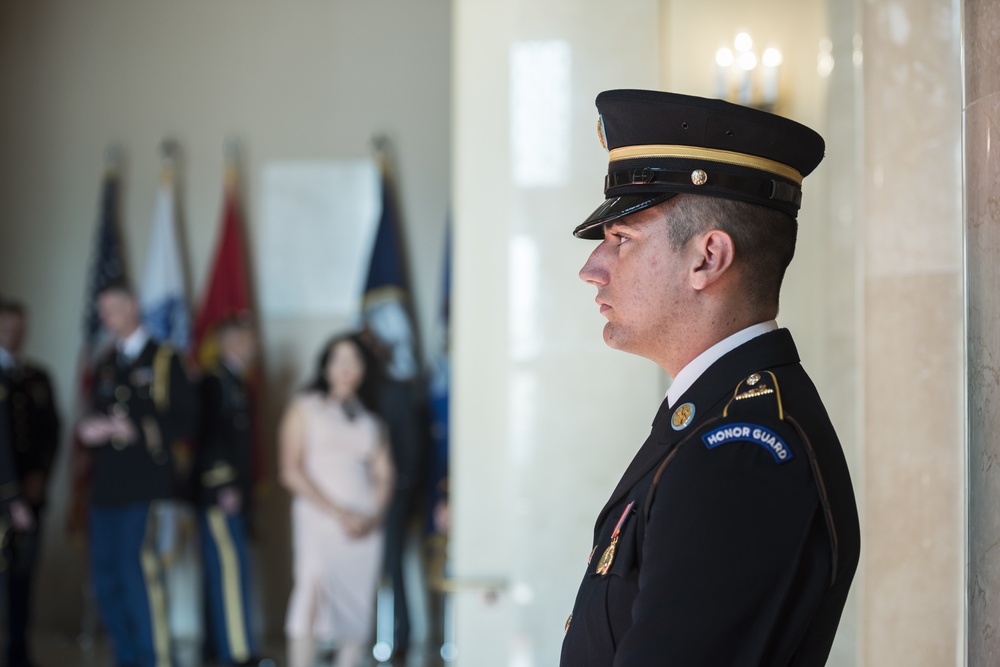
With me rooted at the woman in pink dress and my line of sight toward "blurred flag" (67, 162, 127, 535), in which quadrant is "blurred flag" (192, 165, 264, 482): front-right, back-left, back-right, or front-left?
front-right

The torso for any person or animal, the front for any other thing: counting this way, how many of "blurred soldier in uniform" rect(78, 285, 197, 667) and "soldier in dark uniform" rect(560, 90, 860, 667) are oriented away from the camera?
0

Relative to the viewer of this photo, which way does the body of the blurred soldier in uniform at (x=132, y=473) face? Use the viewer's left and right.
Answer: facing the viewer and to the left of the viewer

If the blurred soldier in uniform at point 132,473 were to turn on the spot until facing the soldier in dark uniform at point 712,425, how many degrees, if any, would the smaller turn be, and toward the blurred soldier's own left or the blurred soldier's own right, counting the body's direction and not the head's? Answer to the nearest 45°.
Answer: approximately 45° to the blurred soldier's own left

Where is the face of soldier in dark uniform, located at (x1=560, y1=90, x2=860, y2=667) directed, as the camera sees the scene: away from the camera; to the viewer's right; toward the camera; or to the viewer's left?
to the viewer's left

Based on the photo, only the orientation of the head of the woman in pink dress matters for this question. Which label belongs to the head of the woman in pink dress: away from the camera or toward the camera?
toward the camera

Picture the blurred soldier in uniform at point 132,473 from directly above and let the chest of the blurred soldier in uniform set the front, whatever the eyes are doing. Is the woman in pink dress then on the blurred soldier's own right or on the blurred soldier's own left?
on the blurred soldier's own left

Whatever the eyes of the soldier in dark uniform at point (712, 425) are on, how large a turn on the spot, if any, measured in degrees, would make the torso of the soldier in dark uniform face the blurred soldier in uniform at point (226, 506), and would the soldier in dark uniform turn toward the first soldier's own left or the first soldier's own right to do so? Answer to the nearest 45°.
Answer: approximately 45° to the first soldier's own right

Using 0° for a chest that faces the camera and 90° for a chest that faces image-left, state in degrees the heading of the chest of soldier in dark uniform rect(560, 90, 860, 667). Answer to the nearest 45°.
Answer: approximately 90°

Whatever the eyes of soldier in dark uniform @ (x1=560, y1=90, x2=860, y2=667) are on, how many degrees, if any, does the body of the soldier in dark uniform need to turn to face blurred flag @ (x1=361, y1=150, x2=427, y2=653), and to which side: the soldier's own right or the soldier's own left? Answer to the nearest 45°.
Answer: approximately 90° to the soldier's own right

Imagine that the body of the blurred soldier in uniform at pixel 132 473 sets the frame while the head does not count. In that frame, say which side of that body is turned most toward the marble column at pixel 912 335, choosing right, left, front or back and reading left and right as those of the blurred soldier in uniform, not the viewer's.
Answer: left

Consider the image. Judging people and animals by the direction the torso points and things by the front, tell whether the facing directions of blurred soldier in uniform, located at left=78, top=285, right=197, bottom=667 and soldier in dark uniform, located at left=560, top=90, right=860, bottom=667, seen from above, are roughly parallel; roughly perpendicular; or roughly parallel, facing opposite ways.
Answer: roughly perpendicular

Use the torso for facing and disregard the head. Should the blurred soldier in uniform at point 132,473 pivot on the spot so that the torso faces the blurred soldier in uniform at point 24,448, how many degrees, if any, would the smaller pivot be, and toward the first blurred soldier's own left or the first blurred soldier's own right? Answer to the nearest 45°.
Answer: approximately 90° to the first blurred soldier's own right
